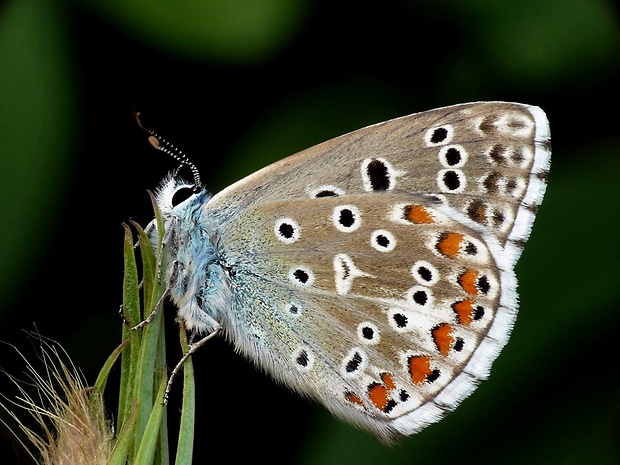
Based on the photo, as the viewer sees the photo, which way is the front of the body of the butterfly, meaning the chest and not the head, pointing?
to the viewer's left
